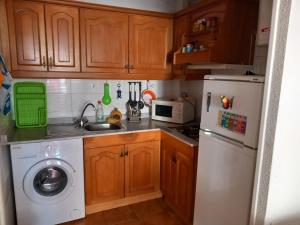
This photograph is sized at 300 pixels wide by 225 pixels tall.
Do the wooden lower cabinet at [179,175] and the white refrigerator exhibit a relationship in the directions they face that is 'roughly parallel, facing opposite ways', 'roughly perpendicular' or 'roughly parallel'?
roughly parallel

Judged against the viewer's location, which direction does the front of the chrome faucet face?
facing the viewer and to the right of the viewer

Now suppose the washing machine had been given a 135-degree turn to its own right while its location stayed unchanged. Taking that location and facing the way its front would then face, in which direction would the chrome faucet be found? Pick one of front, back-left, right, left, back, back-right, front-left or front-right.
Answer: right

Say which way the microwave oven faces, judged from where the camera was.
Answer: facing the viewer and to the left of the viewer

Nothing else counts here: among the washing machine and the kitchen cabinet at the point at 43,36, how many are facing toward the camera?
2

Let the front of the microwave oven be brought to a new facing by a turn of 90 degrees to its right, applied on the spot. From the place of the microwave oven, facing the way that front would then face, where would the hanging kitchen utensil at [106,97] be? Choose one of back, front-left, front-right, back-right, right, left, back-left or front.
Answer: front-left

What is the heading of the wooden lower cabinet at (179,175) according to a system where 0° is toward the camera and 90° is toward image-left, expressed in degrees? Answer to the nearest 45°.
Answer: approximately 45°

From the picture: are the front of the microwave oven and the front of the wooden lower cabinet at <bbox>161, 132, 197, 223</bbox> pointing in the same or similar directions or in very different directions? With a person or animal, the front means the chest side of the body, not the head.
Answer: same or similar directions

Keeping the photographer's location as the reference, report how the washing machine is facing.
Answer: facing the viewer

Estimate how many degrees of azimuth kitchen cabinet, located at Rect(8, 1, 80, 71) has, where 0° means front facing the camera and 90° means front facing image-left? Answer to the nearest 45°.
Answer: approximately 0°

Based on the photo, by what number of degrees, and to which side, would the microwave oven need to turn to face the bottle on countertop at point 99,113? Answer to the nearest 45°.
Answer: approximately 45° to its right

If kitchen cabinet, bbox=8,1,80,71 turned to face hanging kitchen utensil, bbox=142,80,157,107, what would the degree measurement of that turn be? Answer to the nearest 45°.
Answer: approximately 90° to its left

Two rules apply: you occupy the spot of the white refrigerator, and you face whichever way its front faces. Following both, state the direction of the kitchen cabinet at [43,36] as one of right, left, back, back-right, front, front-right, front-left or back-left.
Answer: front-right
